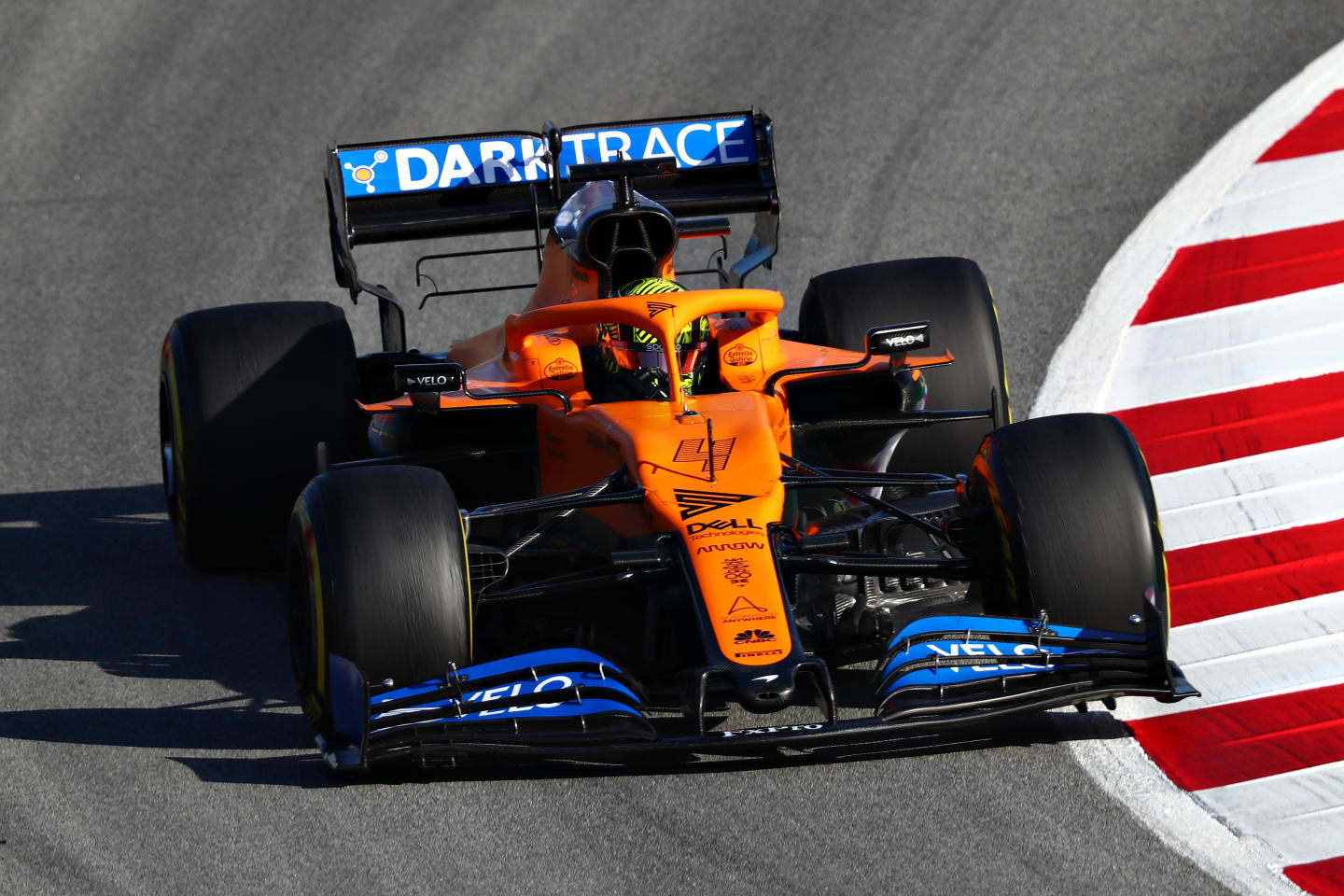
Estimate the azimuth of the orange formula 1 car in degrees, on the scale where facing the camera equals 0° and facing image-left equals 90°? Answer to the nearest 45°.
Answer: approximately 0°
